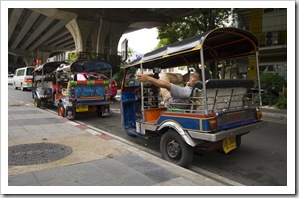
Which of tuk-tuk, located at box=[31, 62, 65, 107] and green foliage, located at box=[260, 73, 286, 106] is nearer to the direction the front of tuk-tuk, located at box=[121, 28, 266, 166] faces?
the tuk-tuk

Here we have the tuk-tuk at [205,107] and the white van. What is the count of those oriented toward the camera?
0

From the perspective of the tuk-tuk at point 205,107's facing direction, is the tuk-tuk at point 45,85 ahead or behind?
ahead

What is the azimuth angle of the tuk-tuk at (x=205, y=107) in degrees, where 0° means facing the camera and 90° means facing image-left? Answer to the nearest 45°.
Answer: approximately 135°

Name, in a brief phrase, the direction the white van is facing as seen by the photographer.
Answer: facing away from the viewer and to the left of the viewer

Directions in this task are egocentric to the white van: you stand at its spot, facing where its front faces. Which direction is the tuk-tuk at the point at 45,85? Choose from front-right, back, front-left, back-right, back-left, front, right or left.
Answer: back-left

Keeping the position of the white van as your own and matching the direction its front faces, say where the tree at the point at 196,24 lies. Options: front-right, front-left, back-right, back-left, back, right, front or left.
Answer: back
